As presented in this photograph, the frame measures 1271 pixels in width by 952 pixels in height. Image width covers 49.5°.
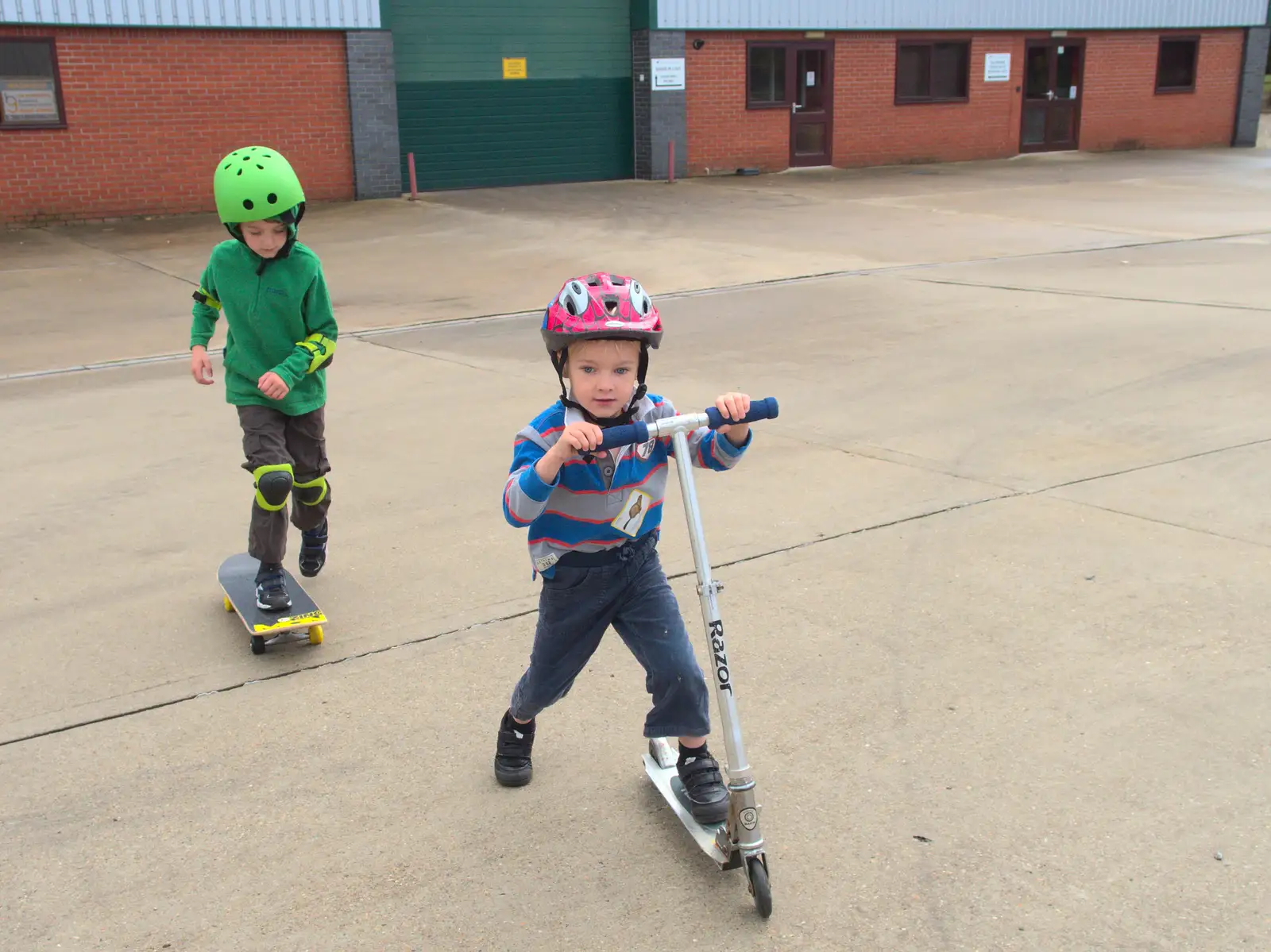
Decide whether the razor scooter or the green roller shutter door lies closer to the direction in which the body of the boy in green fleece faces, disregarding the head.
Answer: the razor scooter

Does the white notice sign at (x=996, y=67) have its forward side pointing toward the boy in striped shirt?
yes

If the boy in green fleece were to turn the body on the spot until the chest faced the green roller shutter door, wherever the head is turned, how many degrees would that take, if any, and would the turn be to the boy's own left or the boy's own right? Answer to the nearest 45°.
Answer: approximately 180°

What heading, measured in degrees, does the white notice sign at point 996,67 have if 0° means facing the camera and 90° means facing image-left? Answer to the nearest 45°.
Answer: approximately 0°

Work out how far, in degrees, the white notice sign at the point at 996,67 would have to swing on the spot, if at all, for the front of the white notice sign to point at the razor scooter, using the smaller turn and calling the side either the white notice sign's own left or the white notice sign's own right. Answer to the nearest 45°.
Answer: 0° — it already faces it

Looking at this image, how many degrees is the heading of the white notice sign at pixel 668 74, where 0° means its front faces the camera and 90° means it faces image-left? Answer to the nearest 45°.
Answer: approximately 0°

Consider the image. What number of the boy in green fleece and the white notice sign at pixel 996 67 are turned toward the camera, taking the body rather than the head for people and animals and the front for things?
2

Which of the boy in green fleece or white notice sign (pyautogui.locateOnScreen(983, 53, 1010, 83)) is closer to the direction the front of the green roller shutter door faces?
the boy in green fleece

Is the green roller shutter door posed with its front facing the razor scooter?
yes
